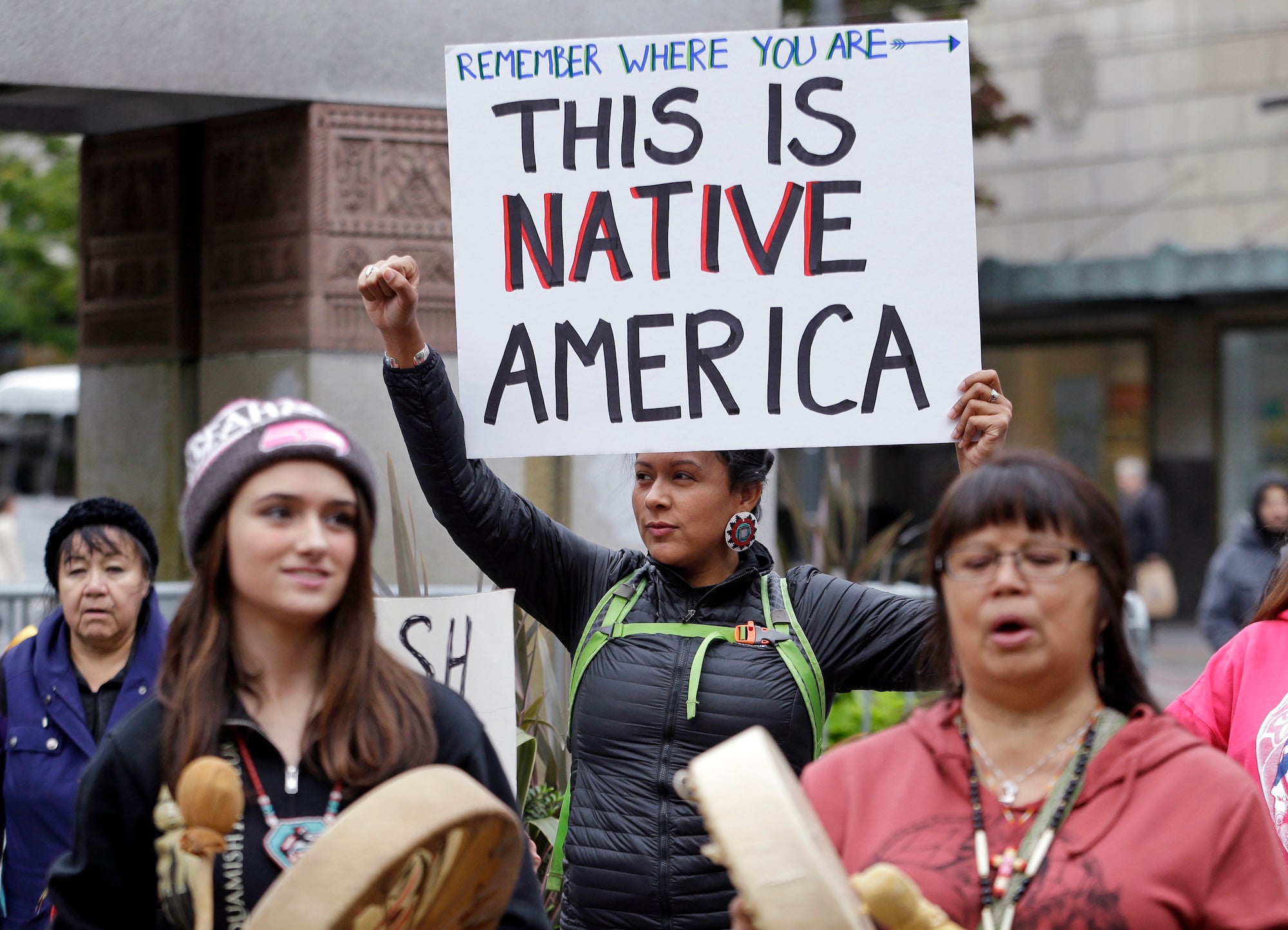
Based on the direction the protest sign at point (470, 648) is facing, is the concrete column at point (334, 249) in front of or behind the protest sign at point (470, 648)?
behind

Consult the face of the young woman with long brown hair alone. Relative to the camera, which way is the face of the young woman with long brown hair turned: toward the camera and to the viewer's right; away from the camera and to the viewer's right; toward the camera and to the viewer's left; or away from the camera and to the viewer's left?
toward the camera and to the viewer's right

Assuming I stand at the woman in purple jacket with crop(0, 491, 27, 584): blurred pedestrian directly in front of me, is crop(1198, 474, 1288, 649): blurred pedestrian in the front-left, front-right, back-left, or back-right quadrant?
front-right

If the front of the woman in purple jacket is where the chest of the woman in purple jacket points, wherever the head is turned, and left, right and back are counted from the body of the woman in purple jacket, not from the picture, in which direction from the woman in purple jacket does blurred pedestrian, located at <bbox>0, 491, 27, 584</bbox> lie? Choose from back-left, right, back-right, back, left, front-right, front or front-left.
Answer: back

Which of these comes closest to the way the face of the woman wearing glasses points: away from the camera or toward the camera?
toward the camera

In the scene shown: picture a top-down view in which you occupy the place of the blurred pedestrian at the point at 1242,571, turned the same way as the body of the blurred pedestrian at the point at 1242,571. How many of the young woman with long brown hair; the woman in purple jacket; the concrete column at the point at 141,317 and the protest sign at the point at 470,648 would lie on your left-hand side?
0

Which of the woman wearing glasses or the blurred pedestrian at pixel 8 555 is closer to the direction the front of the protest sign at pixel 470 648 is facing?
the woman wearing glasses

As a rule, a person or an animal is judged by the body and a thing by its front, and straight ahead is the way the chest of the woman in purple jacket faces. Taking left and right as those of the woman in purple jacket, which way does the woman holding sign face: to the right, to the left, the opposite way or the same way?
the same way

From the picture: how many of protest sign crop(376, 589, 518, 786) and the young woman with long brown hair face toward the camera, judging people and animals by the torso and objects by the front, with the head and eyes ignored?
2

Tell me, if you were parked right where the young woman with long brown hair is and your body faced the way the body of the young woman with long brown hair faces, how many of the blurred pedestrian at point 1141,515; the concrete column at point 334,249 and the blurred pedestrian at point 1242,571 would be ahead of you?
0

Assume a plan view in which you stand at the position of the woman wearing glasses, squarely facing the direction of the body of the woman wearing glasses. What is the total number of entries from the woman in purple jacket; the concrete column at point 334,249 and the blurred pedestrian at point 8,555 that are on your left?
0

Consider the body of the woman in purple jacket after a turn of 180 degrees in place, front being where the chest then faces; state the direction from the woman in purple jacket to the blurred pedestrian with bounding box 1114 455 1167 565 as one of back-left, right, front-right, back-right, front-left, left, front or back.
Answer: front-right

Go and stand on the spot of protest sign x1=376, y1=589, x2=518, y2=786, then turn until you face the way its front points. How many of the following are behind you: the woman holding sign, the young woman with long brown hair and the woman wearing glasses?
0

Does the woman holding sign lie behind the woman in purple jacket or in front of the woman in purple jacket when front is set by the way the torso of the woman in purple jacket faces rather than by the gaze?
in front

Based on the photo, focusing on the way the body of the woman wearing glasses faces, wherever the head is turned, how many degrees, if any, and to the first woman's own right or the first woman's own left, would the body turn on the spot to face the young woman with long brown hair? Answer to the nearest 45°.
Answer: approximately 90° to the first woman's own right

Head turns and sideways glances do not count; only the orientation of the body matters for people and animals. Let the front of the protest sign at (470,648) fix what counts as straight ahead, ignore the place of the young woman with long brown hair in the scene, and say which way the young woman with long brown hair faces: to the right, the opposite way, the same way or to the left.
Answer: the same way

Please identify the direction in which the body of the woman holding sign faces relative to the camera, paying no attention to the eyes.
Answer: toward the camera

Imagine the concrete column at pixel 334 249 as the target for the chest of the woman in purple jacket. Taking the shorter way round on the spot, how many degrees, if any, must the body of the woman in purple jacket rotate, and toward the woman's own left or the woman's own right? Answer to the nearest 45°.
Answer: approximately 135° to the woman's own left

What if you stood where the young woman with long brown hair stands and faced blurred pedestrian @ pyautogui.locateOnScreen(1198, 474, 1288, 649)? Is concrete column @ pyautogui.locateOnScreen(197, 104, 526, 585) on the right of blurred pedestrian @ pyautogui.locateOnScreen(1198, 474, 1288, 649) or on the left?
left

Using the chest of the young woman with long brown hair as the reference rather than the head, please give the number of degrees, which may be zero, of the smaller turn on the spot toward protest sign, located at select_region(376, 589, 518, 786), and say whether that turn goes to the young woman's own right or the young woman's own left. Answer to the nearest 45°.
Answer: approximately 180°

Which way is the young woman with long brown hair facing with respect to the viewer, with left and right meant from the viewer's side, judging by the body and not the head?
facing the viewer

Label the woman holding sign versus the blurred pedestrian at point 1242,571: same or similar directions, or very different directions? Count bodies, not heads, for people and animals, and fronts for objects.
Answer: same or similar directions

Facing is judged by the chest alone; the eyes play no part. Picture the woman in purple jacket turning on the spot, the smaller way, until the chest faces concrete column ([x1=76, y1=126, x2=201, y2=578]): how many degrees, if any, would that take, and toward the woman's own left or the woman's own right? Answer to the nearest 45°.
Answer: approximately 180°
